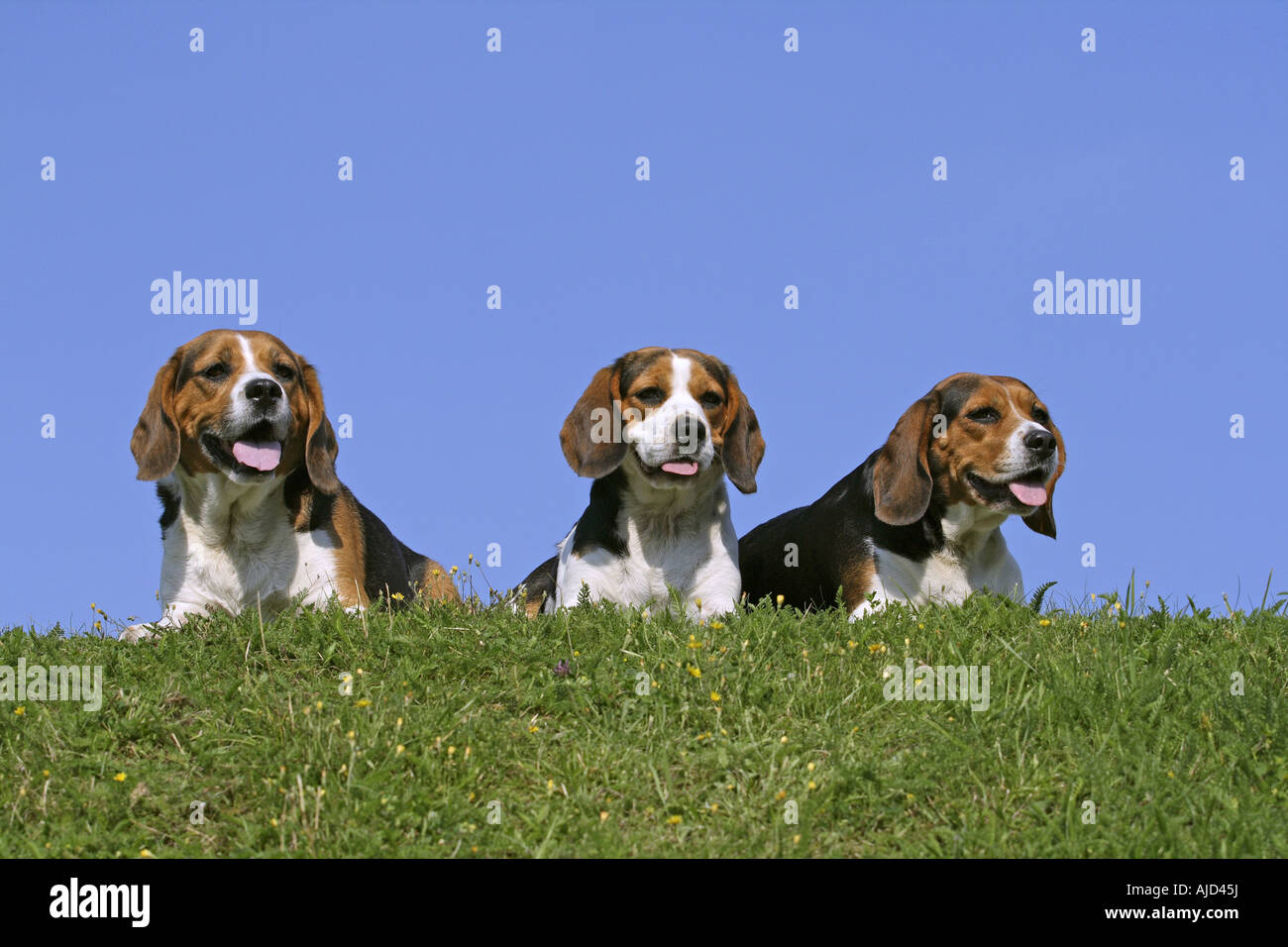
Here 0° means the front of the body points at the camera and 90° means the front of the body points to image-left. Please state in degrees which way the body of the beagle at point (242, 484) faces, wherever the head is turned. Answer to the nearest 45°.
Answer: approximately 45°

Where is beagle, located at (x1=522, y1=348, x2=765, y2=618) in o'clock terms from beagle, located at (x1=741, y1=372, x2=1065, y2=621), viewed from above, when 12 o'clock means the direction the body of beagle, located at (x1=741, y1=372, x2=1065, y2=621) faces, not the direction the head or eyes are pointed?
beagle, located at (x1=522, y1=348, x2=765, y2=618) is roughly at 4 o'clock from beagle, located at (x1=741, y1=372, x2=1065, y2=621).

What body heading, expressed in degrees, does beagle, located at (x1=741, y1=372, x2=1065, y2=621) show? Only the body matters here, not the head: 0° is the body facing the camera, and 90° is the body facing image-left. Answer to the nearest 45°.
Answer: approximately 315°
